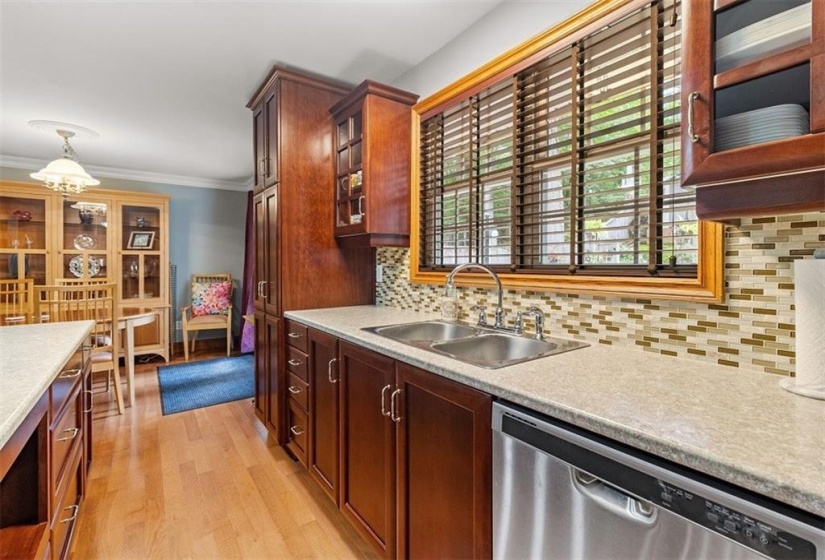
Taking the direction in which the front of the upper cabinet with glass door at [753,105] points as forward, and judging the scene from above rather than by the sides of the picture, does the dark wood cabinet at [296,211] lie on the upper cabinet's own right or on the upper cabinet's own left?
on the upper cabinet's own right

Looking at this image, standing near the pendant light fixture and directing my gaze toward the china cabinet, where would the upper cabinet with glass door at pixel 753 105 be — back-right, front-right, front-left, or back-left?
back-right

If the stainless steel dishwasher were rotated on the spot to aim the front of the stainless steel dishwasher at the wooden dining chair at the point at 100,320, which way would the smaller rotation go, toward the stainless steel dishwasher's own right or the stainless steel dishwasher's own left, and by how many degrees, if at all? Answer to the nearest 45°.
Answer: approximately 45° to the stainless steel dishwasher's own right

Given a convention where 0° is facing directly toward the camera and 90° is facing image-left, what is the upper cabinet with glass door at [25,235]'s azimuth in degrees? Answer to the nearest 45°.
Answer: approximately 0°

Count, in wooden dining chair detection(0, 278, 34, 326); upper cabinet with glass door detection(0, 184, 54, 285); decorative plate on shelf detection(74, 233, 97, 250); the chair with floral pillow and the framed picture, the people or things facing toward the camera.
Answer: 4

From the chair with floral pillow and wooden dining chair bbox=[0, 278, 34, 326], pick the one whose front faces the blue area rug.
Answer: the chair with floral pillow

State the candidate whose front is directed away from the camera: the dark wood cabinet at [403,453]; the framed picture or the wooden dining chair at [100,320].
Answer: the wooden dining chair

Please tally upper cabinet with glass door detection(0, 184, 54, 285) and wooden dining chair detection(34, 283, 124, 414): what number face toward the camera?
1

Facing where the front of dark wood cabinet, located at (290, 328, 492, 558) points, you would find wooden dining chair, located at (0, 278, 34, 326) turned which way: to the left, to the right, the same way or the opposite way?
to the right

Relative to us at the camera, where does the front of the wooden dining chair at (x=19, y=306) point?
facing away from the viewer
